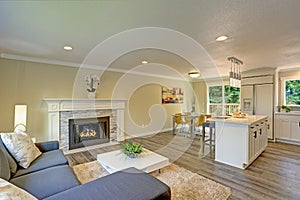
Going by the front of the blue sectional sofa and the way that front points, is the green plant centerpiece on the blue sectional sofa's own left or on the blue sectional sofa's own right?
on the blue sectional sofa's own left

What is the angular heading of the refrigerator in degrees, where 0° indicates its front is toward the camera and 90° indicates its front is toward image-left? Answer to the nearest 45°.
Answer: approximately 0°

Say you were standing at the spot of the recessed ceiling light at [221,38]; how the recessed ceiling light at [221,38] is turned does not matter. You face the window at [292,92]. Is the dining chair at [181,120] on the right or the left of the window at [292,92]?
left

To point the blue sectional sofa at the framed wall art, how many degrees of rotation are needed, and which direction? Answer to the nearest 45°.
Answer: approximately 45° to its left

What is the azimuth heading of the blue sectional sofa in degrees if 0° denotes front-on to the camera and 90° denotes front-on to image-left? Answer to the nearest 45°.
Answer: approximately 270°

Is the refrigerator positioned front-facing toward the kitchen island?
yes
